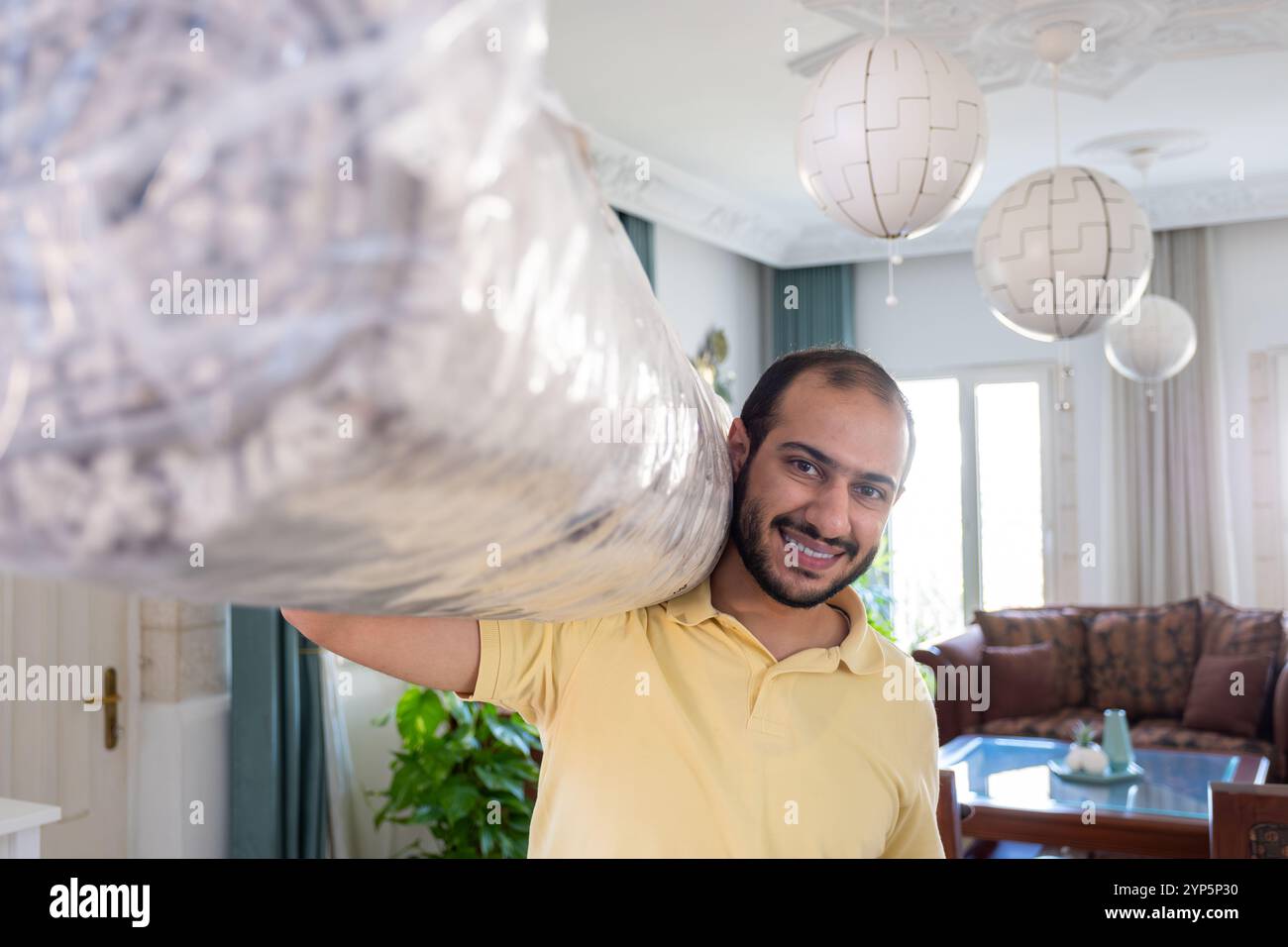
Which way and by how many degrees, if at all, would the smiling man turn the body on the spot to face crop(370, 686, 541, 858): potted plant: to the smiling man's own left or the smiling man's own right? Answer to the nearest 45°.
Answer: approximately 180°

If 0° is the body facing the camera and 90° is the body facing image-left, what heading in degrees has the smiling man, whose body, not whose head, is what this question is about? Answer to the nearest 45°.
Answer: approximately 0°

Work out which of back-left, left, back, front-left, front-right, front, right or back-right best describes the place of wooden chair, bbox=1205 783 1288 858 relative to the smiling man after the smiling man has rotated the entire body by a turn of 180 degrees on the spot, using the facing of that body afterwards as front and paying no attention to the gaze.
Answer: front-right

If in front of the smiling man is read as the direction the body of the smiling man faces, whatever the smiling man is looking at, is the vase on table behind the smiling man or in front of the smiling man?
behind

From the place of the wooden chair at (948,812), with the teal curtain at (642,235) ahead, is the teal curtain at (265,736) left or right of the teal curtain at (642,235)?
left

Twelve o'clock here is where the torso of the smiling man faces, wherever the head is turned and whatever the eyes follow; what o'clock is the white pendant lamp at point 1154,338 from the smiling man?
The white pendant lamp is roughly at 7 o'clock from the smiling man.

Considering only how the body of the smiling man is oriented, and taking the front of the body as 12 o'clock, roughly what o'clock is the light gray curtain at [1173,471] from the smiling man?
The light gray curtain is roughly at 7 o'clock from the smiling man.

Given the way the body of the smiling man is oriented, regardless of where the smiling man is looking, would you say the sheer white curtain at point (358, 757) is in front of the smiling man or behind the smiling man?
behind

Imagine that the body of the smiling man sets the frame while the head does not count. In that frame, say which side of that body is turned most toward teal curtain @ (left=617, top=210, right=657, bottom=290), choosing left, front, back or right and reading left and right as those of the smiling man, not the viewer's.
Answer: back

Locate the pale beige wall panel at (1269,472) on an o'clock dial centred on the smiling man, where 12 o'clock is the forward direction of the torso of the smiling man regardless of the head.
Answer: The pale beige wall panel is roughly at 7 o'clock from the smiling man.

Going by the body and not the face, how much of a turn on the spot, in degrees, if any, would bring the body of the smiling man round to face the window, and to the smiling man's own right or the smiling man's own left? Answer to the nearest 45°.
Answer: approximately 180°

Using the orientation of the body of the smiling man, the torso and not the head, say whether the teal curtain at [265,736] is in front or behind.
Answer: behind
